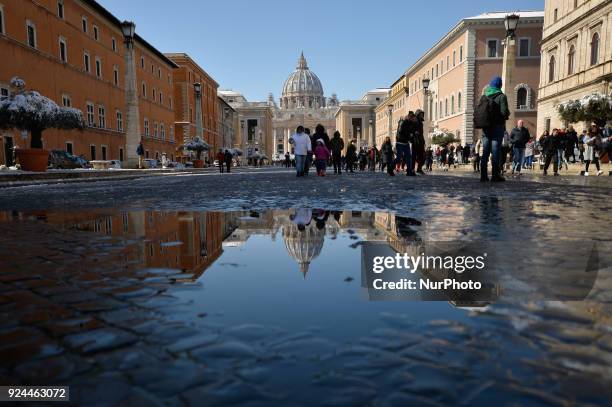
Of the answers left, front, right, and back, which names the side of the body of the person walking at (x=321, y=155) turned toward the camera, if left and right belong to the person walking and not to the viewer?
back

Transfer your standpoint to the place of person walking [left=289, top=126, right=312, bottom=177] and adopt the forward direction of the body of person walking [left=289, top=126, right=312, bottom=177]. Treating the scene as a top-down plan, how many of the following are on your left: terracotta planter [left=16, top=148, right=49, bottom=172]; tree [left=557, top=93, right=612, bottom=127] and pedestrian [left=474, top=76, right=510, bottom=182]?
1

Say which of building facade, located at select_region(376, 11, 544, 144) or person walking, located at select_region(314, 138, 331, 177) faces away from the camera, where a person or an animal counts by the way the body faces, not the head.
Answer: the person walking

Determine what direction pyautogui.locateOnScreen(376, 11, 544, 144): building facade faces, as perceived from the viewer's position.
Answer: facing the viewer and to the left of the viewer

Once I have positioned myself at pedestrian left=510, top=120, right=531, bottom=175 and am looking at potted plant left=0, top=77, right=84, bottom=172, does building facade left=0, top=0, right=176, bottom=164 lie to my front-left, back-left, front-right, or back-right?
front-right

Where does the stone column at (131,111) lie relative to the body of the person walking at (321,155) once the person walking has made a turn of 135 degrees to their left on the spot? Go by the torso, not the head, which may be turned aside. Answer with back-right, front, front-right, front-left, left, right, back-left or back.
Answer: right

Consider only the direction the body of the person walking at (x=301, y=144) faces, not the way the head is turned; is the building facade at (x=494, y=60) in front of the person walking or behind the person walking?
in front

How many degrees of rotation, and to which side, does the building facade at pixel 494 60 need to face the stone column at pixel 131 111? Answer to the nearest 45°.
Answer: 0° — it already faces it

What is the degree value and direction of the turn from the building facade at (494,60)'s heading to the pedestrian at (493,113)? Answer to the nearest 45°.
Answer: approximately 45° to its left

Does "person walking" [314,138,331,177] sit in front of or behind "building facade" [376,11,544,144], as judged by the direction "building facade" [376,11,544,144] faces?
in front

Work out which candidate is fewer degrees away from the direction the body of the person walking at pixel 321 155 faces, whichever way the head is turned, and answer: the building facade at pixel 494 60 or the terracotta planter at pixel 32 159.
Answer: the building facade
